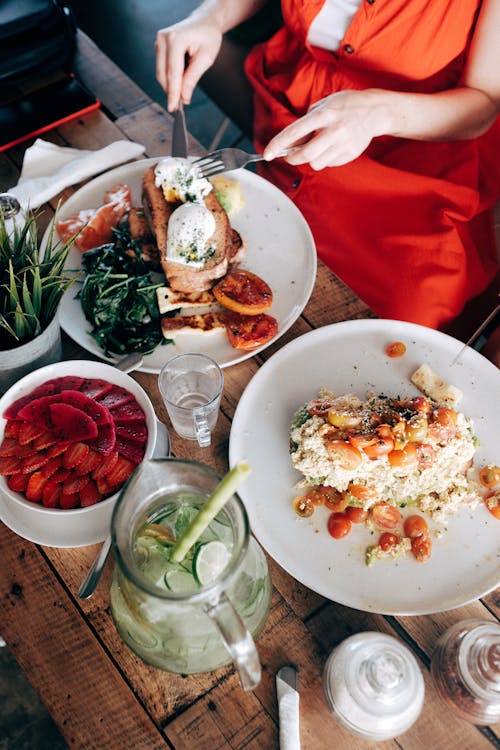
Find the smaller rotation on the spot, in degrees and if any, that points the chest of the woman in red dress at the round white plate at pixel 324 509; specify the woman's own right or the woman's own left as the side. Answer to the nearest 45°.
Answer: approximately 45° to the woman's own left

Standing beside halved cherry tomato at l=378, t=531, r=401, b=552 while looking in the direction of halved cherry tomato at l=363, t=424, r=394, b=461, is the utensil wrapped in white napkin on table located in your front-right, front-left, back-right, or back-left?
back-left

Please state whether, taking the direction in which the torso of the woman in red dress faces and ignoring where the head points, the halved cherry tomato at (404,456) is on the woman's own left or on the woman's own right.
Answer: on the woman's own left

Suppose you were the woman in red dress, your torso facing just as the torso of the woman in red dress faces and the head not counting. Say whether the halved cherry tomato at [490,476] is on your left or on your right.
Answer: on your left

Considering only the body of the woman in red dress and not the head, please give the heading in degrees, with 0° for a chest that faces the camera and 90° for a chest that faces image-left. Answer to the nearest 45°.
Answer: approximately 45°

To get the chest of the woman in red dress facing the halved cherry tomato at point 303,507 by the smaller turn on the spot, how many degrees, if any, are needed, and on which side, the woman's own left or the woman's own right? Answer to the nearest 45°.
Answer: approximately 45° to the woman's own left

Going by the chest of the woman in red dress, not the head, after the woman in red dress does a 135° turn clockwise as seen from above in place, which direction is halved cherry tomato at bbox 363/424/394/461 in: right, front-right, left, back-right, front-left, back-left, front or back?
back
